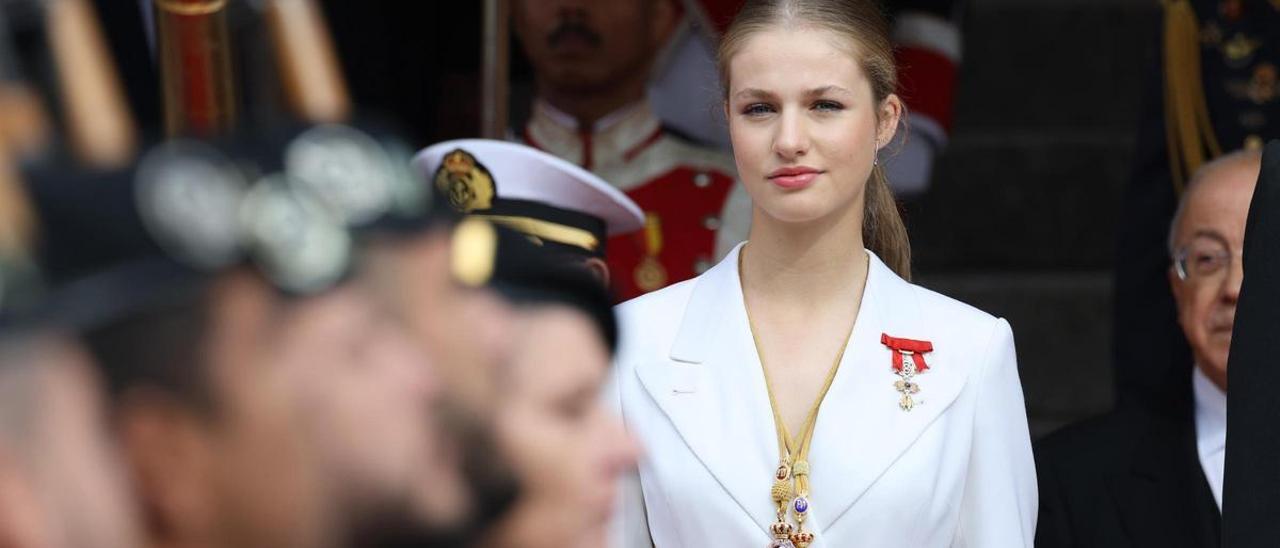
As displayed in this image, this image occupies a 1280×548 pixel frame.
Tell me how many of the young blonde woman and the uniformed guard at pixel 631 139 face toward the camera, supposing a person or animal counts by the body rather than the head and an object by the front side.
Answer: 2

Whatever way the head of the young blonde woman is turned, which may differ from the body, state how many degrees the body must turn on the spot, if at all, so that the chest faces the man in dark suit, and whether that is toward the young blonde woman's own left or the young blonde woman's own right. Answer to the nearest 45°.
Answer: approximately 135° to the young blonde woman's own left

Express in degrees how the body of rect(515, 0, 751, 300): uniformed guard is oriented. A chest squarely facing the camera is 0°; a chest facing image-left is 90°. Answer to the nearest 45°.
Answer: approximately 0°

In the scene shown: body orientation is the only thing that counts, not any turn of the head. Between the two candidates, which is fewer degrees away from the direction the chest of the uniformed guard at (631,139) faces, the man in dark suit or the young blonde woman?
the young blonde woman

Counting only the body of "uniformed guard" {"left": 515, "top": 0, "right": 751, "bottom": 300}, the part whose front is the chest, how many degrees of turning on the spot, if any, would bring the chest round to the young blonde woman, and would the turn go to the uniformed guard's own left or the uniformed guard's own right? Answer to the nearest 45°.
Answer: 0° — they already face them

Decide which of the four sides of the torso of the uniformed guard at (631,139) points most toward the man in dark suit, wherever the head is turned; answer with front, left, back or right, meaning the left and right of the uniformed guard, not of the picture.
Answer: left
